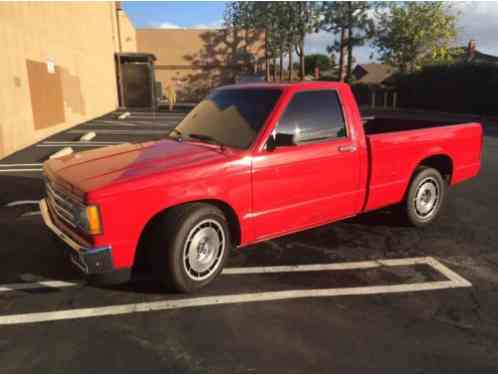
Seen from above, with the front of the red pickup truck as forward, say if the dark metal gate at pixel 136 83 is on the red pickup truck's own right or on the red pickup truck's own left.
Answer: on the red pickup truck's own right

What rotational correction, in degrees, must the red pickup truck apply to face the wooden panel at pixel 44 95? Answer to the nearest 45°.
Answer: approximately 90° to its right

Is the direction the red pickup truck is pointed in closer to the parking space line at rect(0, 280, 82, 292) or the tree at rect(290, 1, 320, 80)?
the parking space line

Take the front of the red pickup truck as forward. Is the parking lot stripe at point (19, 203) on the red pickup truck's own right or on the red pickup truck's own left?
on the red pickup truck's own right

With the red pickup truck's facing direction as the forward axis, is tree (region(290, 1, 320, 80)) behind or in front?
behind

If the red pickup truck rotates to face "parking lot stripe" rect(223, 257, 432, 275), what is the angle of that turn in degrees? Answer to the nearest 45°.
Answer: approximately 135° to its left

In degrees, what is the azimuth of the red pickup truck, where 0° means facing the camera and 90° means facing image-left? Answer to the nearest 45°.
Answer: approximately 45°

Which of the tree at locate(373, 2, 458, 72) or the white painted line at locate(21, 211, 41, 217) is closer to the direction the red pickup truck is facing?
the white painted line

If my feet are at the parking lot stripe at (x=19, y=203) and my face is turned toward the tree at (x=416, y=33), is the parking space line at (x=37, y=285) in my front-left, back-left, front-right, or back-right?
back-right

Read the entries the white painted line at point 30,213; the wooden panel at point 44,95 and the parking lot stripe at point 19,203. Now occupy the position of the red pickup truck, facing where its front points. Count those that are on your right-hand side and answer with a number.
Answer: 3
